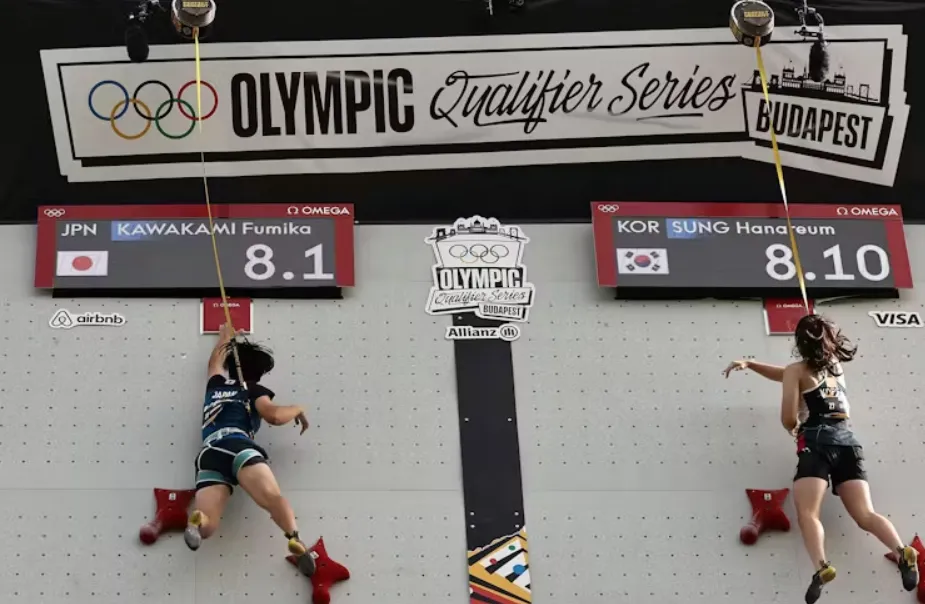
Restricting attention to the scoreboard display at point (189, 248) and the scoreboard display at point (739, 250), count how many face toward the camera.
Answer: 2

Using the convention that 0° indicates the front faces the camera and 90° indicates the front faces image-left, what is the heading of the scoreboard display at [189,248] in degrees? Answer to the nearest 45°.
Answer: approximately 0°

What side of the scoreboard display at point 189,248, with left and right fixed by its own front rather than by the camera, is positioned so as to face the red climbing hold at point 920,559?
left

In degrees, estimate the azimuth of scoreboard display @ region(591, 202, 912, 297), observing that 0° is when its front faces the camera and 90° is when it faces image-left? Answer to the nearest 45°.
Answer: approximately 0°

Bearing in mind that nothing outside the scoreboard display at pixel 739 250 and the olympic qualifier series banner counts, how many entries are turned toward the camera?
2
